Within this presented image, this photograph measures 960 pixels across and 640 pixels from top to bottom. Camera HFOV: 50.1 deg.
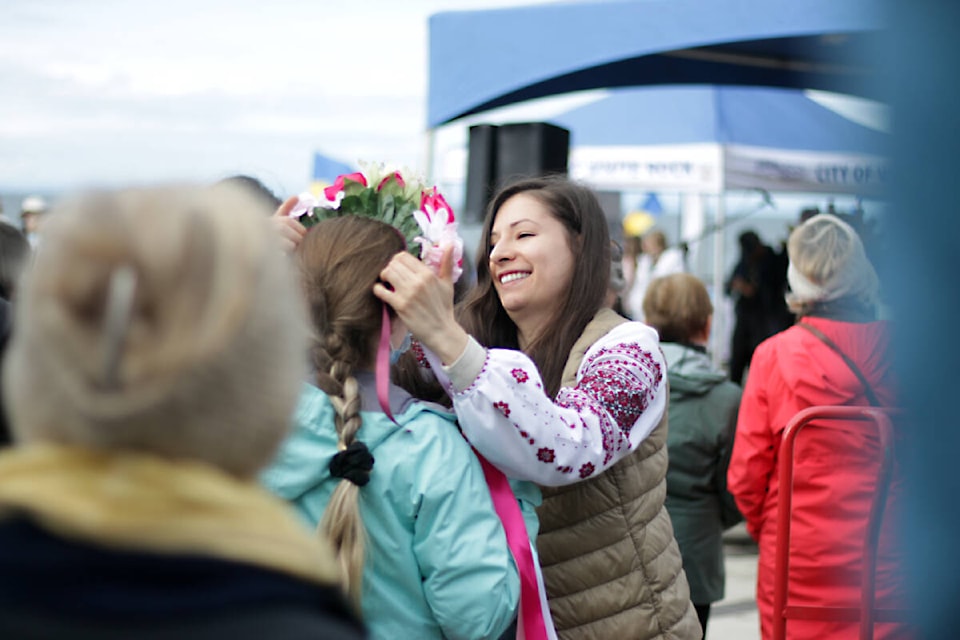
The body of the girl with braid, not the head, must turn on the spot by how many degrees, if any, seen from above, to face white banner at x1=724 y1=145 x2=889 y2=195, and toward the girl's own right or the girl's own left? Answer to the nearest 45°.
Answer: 0° — they already face it

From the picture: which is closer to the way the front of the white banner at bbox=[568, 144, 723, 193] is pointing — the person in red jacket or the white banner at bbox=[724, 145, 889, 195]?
the person in red jacket

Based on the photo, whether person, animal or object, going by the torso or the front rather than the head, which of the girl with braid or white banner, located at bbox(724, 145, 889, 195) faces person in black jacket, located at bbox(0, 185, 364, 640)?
the white banner

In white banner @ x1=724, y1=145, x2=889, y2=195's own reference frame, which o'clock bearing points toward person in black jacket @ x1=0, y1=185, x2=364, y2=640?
The person in black jacket is roughly at 12 o'clock from the white banner.

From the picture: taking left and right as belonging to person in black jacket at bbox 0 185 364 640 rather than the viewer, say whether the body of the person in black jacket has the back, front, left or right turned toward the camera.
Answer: back

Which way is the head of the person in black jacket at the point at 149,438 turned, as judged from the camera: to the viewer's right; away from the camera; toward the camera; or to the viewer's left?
away from the camera

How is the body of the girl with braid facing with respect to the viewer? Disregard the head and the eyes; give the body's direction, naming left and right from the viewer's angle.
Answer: facing away from the viewer and to the right of the viewer

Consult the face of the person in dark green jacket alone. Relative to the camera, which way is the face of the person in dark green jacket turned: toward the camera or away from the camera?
away from the camera

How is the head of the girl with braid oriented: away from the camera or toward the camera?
away from the camera

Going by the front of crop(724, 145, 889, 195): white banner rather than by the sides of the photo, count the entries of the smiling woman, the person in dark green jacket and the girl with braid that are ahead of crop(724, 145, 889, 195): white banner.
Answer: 3
